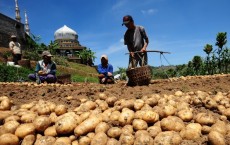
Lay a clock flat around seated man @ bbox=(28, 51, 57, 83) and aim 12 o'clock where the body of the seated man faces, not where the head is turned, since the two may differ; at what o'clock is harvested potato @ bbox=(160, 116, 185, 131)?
The harvested potato is roughly at 12 o'clock from the seated man.

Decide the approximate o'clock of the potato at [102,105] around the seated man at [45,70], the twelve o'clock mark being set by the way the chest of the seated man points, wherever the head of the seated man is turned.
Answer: The potato is roughly at 12 o'clock from the seated man.

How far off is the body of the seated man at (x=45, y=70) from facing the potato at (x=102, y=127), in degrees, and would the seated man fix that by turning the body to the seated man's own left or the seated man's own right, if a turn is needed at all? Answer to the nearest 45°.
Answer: approximately 45° to the seated man's own left

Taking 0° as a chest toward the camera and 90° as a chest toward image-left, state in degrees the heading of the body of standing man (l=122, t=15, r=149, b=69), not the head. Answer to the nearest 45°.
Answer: approximately 45°

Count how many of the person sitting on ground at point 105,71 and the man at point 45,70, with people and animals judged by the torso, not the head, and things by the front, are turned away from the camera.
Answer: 0

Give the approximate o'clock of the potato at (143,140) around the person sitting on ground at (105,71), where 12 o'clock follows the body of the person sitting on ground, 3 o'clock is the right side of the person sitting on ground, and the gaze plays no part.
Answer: The potato is roughly at 12 o'clock from the person sitting on ground.

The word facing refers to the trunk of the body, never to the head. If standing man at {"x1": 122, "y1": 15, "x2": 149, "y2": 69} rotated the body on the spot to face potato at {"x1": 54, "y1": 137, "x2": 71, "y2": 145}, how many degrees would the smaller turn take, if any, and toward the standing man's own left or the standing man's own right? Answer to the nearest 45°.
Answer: approximately 45° to the standing man's own left

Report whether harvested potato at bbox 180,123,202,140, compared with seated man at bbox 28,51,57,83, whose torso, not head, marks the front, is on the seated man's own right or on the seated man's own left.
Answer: on the seated man's own left
